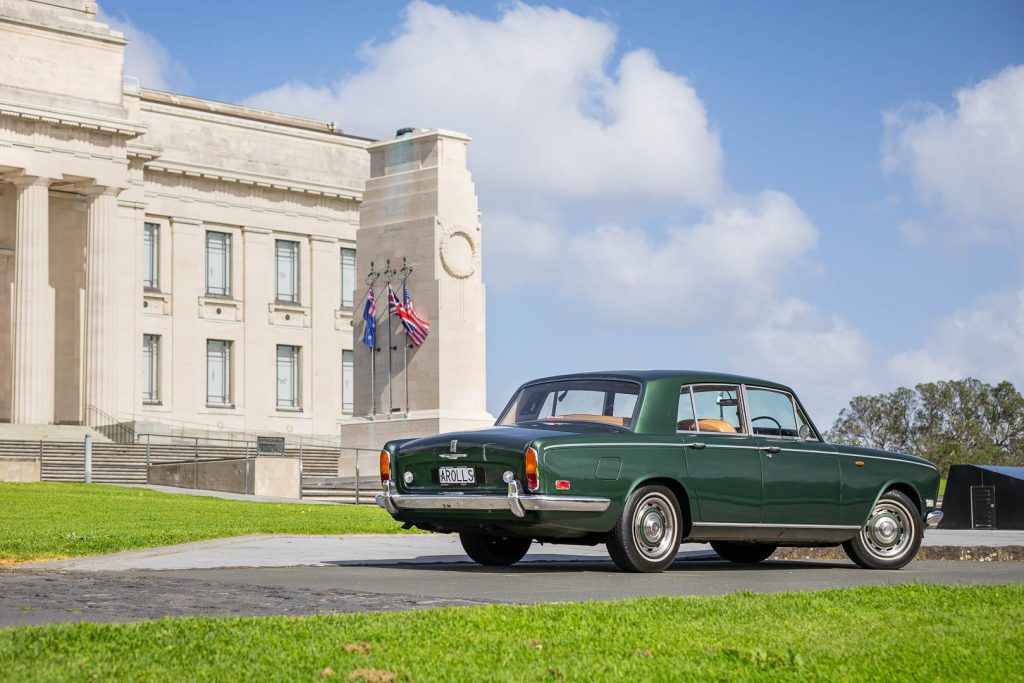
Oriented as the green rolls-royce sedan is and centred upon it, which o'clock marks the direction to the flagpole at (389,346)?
The flagpole is roughly at 10 o'clock from the green rolls-royce sedan.

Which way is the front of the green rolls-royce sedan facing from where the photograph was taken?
facing away from the viewer and to the right of the viewer

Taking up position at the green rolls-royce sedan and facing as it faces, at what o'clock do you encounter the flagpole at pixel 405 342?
The flagpole is roughly at 10 o'clock from the green rolls-royce sedan.

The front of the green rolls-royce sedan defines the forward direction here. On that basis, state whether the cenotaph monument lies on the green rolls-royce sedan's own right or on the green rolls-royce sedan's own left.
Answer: on the green rolls-royce sedan's own left
